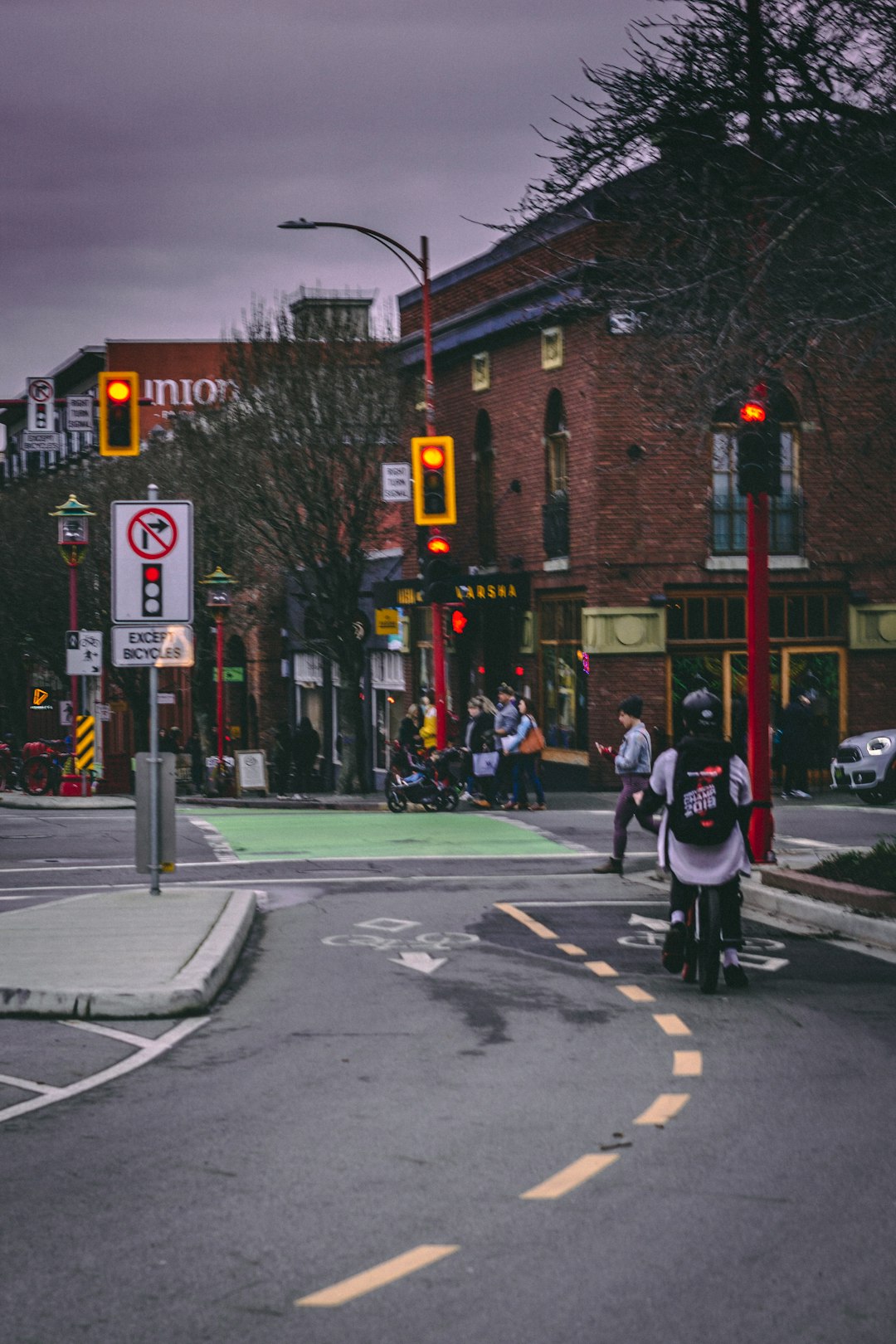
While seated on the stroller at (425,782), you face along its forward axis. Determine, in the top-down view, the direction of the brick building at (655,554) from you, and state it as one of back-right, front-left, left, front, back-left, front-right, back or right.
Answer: back-right

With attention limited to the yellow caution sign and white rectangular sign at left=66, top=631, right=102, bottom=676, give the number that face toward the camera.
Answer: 2

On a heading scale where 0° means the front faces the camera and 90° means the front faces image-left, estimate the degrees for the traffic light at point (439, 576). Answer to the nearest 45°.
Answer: approximately 0°

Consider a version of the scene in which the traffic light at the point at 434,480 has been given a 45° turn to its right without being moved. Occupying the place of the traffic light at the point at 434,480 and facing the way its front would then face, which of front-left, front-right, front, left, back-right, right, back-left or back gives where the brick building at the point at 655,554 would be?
back

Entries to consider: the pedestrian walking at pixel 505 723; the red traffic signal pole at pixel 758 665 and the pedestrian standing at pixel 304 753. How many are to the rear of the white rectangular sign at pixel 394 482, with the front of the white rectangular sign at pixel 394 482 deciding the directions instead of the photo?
1

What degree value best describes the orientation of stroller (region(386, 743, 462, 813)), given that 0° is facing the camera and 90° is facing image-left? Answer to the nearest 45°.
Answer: approximately 90°

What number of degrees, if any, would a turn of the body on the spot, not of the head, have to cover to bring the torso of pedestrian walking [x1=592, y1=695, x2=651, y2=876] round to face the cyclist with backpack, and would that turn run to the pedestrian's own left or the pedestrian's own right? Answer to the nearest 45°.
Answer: approximately 90° to the pedestrian's own left

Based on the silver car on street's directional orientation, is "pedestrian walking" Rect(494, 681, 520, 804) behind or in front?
in front

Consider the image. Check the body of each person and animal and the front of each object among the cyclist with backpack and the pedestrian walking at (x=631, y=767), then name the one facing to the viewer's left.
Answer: the pedestrian walking

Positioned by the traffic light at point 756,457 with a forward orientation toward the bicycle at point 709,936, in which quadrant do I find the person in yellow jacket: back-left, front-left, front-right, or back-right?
back-right

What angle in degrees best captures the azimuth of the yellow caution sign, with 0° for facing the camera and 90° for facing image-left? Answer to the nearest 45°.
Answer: approximately 0°

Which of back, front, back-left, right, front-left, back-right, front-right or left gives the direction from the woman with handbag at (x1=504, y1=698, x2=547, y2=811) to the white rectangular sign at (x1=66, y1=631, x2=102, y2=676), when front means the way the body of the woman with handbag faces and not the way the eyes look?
front-right

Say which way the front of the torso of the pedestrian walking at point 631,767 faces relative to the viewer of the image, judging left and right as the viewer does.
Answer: facing to the left of the viewer
